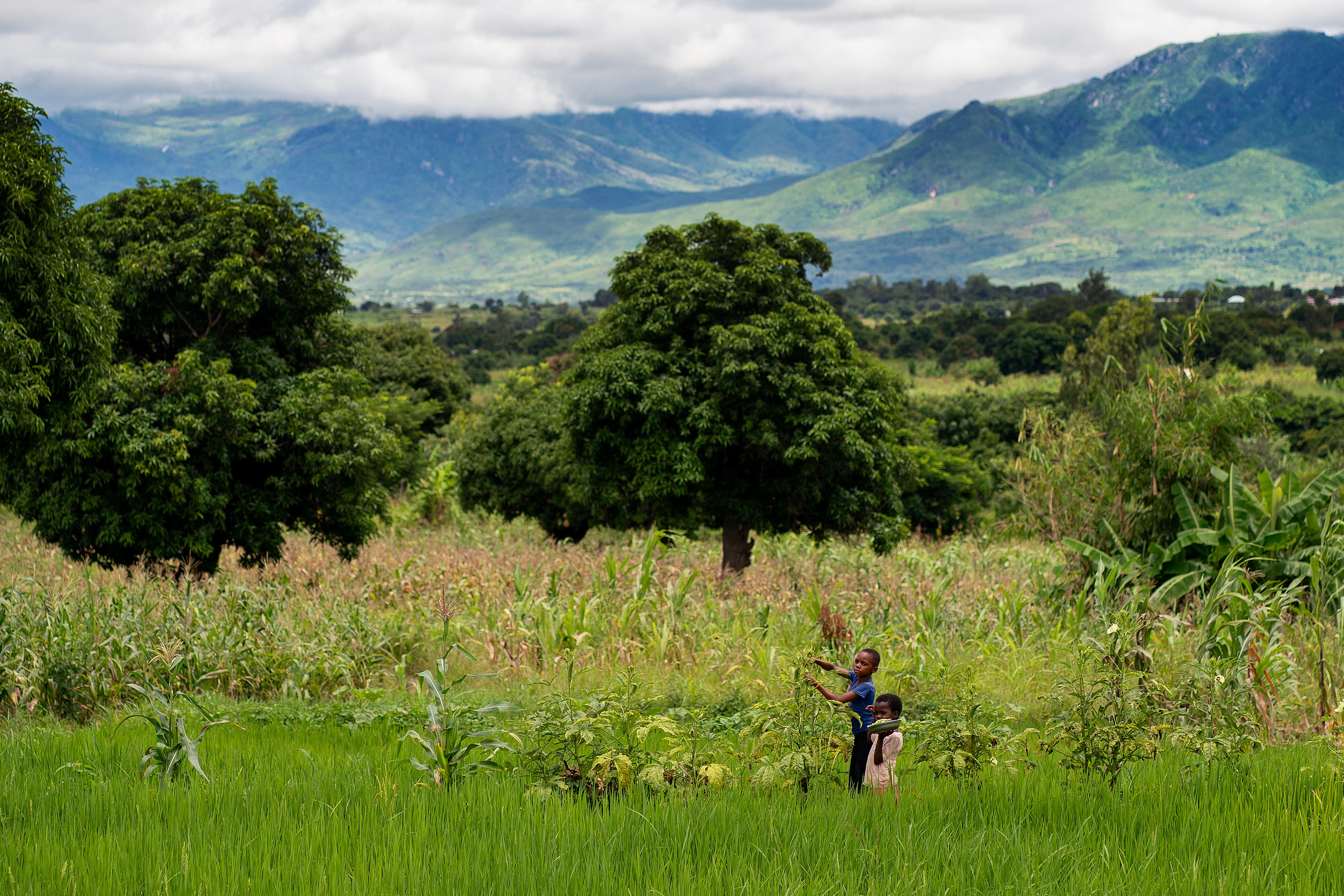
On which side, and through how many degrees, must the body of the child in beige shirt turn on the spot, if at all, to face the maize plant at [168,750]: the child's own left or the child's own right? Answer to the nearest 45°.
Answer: approximately 45° to the child's own right

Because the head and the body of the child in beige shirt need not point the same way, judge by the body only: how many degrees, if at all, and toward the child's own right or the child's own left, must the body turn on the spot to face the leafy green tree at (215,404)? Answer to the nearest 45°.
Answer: approximately 90° to the child's own right

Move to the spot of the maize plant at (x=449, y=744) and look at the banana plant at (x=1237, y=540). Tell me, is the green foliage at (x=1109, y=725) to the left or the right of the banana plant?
right

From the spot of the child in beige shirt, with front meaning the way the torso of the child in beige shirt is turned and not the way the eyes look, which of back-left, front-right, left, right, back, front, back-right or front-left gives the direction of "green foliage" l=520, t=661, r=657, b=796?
front-right

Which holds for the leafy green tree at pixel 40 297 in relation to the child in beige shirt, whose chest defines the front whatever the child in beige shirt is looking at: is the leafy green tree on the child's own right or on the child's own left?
on the child's own right

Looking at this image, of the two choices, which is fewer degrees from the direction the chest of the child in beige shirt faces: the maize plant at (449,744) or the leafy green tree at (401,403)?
the maize plant

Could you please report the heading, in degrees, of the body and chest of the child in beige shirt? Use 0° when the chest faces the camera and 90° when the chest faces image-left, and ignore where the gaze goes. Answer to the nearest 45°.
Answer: approximately 45°
